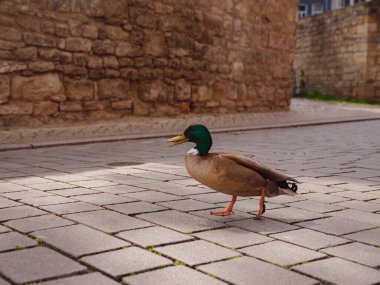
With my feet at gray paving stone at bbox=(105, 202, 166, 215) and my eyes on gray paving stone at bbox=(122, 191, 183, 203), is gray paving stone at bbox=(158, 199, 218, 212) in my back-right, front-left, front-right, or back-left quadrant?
front-right

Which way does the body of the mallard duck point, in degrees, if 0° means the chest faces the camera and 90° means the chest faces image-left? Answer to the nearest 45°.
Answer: approximately 90°

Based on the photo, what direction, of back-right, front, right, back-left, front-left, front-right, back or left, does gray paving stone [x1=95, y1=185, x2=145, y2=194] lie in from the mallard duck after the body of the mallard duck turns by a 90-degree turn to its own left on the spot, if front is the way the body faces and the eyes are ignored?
back-right

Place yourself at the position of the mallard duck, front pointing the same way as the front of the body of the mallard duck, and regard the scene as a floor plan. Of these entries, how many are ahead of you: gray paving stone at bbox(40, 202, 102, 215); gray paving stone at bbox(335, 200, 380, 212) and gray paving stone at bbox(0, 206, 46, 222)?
2

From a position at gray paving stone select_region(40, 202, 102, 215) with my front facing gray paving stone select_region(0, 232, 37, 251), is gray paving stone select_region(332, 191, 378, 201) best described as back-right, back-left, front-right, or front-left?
back-left

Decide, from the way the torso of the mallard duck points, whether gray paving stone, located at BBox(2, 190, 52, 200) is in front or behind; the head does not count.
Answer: in front

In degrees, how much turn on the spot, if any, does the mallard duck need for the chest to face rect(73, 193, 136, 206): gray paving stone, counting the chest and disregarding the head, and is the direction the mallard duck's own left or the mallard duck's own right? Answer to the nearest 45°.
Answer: approximately 45° to the mallard duck's own right

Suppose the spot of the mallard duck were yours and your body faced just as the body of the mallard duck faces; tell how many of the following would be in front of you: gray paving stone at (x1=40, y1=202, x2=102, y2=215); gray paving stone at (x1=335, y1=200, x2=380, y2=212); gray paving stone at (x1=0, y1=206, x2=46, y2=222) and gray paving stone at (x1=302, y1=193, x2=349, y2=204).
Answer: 2

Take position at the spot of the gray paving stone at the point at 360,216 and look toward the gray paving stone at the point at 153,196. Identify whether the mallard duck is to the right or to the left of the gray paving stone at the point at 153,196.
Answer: left

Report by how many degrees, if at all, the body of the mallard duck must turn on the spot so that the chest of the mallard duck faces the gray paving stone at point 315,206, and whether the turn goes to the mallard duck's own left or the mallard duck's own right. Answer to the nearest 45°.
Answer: approximately 135° to the mallard duck's own right

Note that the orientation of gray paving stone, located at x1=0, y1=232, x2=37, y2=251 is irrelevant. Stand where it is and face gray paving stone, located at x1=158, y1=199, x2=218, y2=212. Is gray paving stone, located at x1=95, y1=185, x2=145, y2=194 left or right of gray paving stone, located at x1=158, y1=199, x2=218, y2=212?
left

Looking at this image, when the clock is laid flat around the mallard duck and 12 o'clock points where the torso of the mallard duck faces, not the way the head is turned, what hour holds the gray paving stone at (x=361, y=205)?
The gray paving stone is roughly at 5 o'clock from the mallard duck.

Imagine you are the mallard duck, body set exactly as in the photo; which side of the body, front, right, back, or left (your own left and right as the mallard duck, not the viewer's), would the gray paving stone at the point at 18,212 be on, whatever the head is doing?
front

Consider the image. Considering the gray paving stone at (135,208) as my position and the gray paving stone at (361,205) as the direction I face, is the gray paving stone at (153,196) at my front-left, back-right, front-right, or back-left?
front-left

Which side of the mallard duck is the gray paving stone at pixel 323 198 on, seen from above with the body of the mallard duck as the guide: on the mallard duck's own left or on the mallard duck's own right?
on the mallard duck's own right

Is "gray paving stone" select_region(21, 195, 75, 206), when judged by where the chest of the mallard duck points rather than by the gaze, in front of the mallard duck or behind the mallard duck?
in front

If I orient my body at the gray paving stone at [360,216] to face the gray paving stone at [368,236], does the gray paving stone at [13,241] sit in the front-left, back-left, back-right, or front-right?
front-right

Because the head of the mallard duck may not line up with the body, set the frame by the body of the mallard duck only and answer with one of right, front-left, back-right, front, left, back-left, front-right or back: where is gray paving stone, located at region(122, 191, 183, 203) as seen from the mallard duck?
front-right

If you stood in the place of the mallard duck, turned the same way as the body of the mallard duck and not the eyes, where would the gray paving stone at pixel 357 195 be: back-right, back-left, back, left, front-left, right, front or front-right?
back-right

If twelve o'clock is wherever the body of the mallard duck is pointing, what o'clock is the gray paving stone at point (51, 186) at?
The gray paving stone is roughly at 1 o'clock from the mallard duck.
